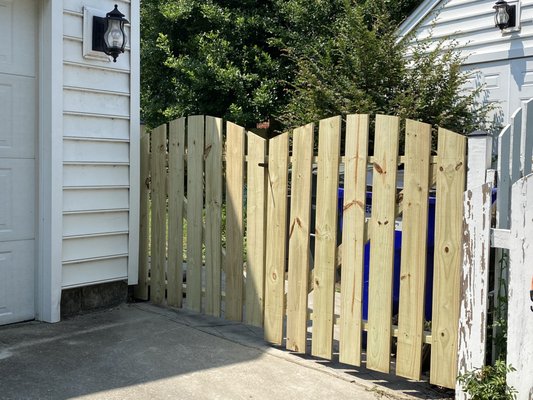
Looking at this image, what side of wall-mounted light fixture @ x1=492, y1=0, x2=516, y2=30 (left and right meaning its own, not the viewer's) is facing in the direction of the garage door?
front

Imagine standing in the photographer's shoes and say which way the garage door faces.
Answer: facing the viewer and to the right of the viewer

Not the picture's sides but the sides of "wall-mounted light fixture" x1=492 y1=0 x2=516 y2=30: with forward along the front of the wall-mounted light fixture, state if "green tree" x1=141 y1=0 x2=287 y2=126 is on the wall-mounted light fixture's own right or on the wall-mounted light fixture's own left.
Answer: on the wall-mounted light fixture's own right

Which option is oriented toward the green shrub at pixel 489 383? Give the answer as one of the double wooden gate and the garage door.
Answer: the garage door

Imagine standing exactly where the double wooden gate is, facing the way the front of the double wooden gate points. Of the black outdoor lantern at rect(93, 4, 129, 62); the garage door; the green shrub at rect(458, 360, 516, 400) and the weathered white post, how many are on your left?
2

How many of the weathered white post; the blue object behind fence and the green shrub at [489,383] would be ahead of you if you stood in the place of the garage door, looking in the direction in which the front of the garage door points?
3

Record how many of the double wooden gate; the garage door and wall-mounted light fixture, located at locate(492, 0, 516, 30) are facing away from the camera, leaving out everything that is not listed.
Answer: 0

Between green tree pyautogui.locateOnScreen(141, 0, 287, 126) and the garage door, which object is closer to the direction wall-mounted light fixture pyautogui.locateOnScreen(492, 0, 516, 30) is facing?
the garage door

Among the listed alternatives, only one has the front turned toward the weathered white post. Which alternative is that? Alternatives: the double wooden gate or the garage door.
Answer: the garage door

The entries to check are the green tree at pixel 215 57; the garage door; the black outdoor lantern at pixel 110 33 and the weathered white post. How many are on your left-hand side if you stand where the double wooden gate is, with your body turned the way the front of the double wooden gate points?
1

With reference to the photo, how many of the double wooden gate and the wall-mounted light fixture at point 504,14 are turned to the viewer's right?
0

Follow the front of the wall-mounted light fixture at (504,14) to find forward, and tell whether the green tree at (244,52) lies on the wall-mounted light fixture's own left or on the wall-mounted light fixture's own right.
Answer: on the wall-mounted light fixture's own right

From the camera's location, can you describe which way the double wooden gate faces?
facing the viewer and to the left of the viewer

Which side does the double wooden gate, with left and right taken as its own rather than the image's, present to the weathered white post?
left

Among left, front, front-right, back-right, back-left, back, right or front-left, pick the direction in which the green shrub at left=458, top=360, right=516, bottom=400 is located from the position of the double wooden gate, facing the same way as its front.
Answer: left

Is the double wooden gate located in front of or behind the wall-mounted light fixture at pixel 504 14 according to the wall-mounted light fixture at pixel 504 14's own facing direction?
in front
